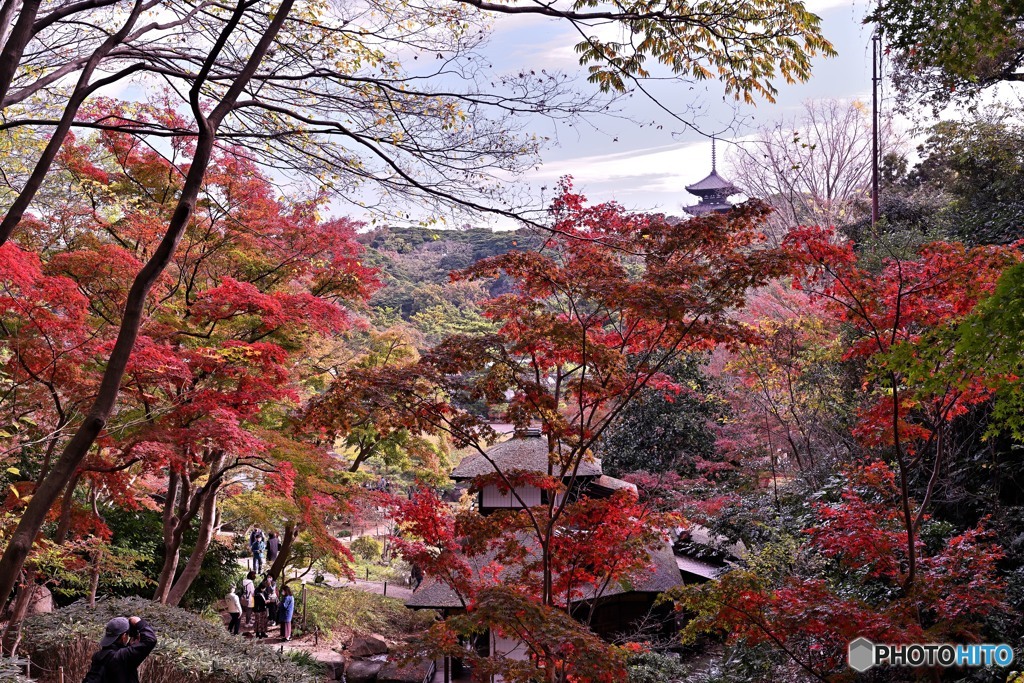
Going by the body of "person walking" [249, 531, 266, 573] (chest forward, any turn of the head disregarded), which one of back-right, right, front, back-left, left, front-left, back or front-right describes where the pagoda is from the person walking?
back-left

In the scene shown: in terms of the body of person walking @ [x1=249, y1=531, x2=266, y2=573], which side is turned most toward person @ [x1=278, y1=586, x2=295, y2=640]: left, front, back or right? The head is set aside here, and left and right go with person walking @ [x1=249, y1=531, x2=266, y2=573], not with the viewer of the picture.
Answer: front

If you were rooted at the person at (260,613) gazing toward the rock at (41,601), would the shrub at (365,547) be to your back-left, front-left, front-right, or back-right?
back-right

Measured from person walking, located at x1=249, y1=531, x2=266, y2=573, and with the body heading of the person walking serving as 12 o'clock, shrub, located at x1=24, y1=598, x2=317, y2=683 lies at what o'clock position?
The shrub is roughly at 12 o'clock from the person walking.

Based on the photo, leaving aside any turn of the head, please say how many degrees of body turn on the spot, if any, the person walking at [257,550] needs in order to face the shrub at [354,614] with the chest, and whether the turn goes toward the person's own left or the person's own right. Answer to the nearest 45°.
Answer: approximately 45° to the person's own left

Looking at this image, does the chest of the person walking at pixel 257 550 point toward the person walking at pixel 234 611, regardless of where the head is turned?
yes

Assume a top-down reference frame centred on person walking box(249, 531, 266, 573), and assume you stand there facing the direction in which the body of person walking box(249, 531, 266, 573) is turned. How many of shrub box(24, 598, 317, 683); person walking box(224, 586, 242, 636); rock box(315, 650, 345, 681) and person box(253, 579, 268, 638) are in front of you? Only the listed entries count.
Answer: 4

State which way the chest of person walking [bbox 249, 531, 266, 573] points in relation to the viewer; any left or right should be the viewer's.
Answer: facing the viewer

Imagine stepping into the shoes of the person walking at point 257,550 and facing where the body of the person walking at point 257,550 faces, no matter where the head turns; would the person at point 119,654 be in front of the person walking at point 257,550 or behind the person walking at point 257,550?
in front

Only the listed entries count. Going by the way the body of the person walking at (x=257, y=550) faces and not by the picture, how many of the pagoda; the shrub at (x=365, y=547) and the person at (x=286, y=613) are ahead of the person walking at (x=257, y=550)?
1

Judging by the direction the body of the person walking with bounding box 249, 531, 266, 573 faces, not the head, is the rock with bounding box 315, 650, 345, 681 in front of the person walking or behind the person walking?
in front
